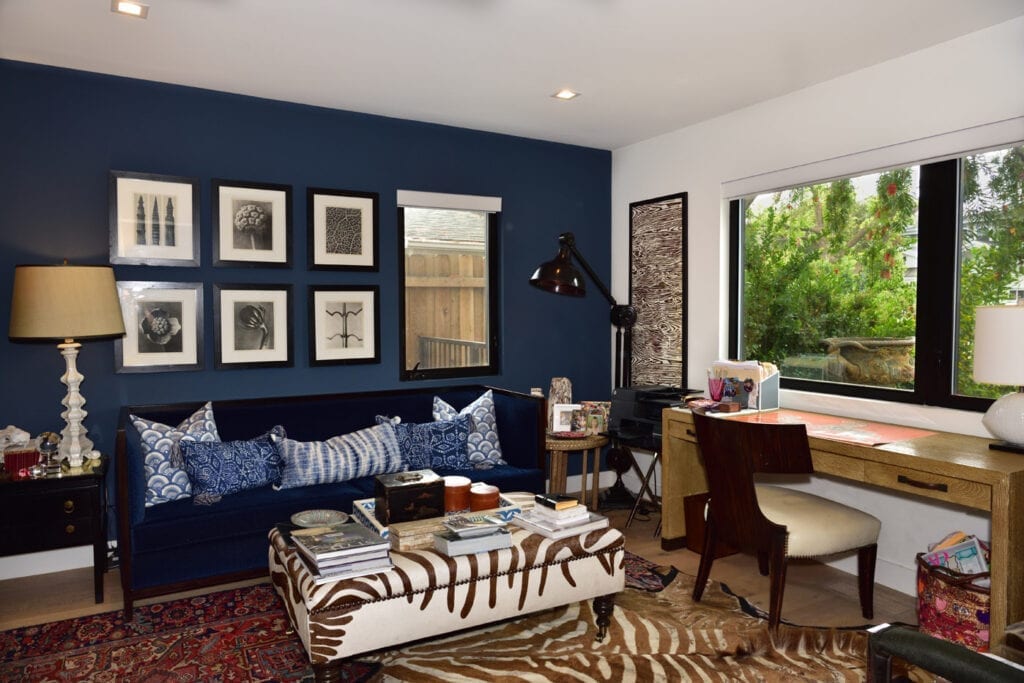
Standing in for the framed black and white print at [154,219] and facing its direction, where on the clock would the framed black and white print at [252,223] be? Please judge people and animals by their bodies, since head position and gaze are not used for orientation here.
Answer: the framed black and white print at [252,223] is roughly at 9 o'clock from the framed black and white print at [154,219].

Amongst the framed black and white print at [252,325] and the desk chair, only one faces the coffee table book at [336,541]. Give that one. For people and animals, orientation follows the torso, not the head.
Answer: the framed black and white print

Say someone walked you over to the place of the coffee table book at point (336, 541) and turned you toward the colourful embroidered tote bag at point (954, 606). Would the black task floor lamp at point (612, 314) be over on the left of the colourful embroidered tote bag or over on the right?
left

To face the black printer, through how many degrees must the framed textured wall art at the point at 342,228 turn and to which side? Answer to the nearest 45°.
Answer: approximately 90° to its left

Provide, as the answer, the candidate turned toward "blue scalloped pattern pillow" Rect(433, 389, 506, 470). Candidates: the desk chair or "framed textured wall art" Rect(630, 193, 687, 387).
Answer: the framed textured wall art

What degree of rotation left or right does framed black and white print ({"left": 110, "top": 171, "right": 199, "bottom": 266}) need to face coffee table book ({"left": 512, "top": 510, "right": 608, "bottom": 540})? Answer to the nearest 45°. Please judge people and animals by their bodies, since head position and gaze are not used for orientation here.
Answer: approximately 45° to its left

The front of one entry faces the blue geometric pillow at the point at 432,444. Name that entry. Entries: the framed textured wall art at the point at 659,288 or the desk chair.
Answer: the framed textured wall art

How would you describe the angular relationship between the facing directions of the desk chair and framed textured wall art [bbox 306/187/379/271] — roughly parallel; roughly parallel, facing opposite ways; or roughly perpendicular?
roughly perpendicular

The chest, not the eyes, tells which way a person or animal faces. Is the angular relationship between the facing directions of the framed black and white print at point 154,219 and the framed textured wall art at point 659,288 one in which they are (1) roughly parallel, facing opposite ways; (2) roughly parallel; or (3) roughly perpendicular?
roughly perpendicular

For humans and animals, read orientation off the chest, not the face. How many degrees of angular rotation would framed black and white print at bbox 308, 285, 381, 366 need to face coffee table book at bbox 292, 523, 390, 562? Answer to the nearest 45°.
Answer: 0° — it already faces it

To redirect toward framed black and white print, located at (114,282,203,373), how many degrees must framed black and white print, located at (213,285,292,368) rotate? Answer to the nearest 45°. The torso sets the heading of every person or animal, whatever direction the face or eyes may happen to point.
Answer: approximately 90° to its right
